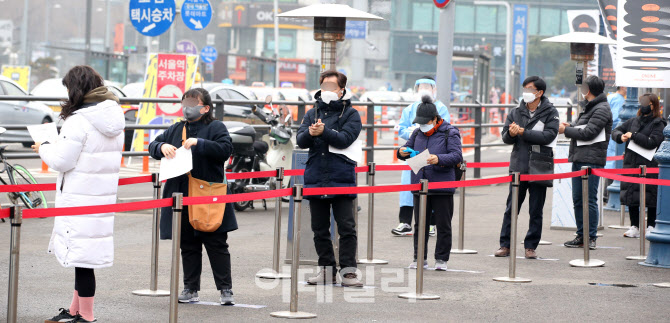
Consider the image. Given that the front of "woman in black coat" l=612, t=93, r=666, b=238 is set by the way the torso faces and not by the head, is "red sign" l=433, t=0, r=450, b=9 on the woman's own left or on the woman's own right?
on the woman's own right

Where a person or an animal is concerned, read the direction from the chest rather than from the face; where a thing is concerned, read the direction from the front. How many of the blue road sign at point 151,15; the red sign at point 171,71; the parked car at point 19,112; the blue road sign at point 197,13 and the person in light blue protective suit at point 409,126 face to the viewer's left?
0

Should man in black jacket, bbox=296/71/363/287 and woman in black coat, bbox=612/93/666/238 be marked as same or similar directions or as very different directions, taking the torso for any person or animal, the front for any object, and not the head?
same or similar directions

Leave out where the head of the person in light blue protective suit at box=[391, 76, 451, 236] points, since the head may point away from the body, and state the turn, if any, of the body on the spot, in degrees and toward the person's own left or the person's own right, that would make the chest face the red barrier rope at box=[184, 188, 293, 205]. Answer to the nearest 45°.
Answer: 0° — they already face it

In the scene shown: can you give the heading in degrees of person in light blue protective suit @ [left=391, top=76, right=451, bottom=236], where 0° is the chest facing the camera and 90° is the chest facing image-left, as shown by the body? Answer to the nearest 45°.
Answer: approximately 0°

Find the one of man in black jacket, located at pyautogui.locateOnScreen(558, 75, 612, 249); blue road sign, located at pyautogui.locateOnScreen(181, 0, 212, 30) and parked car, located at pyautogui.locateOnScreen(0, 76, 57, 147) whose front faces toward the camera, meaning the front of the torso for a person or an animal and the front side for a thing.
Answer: the blue road sign

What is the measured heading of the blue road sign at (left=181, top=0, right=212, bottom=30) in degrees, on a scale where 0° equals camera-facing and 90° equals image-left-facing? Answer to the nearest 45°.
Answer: approximately 0°

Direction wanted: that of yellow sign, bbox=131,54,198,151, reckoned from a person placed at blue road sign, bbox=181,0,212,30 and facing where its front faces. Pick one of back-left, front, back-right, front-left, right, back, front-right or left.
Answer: front

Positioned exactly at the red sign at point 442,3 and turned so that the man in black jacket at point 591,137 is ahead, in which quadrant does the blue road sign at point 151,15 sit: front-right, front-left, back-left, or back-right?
back-right

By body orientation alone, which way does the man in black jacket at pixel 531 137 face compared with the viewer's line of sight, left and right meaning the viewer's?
facing the viewer and to the left of the viewer

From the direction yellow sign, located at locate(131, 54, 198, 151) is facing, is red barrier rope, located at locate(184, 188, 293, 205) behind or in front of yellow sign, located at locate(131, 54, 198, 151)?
in front

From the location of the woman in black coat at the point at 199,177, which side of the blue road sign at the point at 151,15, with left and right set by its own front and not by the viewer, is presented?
front

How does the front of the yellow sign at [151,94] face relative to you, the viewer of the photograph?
facing the viewer

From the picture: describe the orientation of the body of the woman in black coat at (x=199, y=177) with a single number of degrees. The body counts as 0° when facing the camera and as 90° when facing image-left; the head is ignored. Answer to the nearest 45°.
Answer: approximately 45°

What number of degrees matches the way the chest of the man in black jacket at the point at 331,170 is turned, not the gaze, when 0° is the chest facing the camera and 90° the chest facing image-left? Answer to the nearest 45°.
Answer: approximately 45°
